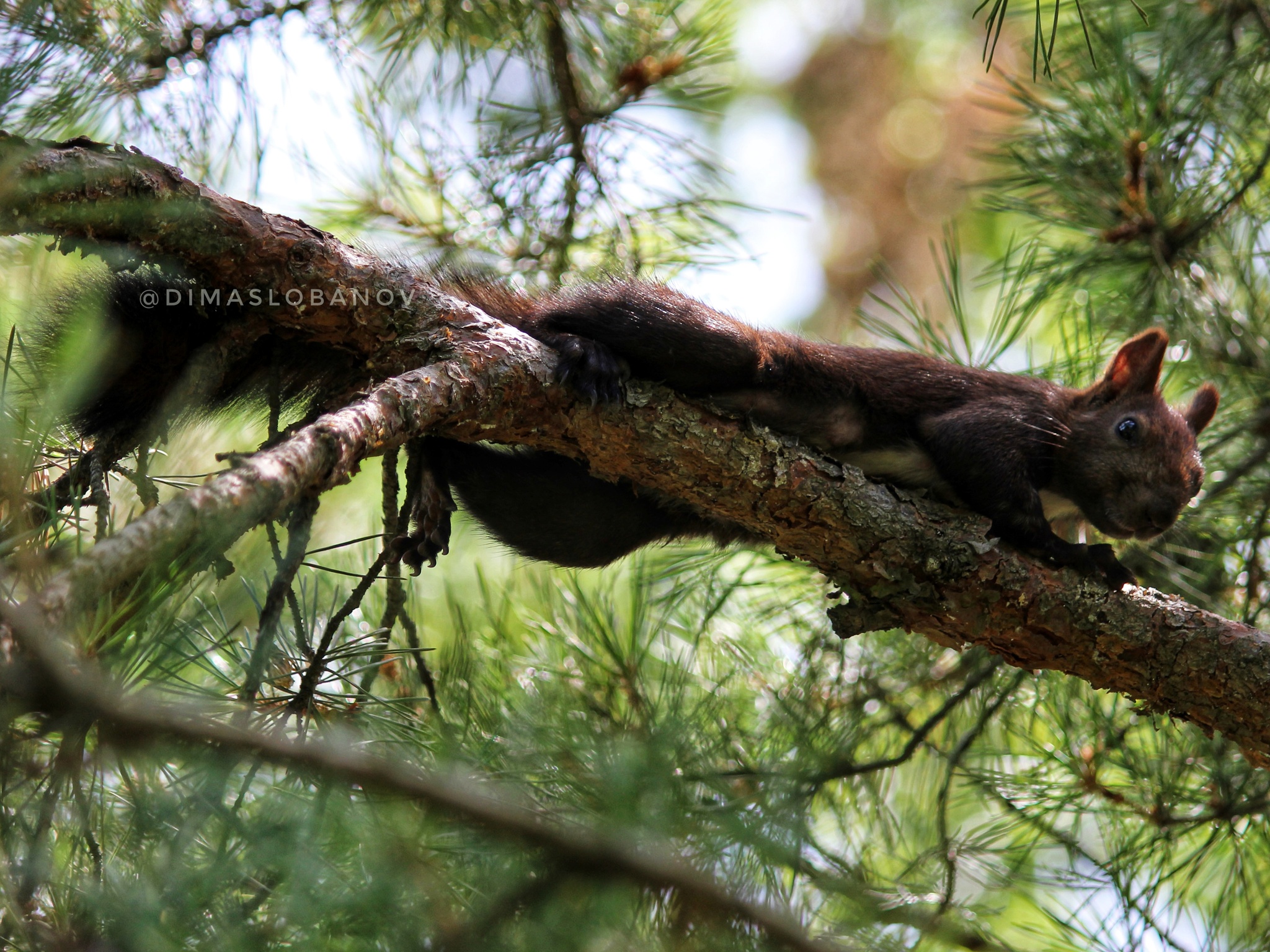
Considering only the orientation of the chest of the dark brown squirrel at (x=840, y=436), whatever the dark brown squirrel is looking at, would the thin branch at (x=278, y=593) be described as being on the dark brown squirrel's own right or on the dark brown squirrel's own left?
on the dark brown squirrel's own right

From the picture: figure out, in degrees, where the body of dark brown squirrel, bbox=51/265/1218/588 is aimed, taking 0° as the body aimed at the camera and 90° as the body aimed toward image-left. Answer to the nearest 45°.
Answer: approximately 270°

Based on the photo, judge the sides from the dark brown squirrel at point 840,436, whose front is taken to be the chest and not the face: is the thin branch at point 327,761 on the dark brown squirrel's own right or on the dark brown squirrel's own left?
on the dark brown squirrel's own right

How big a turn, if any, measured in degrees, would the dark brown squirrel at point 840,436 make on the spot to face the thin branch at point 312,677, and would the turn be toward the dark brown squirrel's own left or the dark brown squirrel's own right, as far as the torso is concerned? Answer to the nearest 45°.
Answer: approximately 135° to the dark brown squirrel's own right
